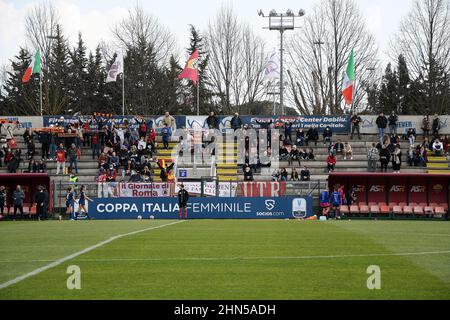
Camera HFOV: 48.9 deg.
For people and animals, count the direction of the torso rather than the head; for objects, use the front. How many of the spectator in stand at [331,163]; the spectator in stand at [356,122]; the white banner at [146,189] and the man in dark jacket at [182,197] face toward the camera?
4

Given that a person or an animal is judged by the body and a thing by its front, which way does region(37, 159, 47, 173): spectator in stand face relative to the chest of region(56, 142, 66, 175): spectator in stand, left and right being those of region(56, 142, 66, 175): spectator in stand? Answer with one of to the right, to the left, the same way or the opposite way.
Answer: the same way

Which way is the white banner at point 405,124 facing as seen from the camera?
toward the camera

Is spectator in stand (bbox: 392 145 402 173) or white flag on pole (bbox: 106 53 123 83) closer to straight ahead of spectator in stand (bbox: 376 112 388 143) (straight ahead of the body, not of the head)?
the spectator in stand

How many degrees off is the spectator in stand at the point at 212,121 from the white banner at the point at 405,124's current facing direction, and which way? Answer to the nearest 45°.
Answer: approximately 45° to its right

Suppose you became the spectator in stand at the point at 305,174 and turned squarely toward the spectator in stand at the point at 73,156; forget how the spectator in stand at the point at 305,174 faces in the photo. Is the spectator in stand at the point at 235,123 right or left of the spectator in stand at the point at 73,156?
right

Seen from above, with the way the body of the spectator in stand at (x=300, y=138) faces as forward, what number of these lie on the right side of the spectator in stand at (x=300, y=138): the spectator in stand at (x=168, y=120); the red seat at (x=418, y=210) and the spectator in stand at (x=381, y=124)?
1

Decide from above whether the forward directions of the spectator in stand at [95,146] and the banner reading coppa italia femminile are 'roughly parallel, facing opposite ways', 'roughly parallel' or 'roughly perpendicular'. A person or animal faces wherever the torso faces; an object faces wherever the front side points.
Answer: roughly parallel

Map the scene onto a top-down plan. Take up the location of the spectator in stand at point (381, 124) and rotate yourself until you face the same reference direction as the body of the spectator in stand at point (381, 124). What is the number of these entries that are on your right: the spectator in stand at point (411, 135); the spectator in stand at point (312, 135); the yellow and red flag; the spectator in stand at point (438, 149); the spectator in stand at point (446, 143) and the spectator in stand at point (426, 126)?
2

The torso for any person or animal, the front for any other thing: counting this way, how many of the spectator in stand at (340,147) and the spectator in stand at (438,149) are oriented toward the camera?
2

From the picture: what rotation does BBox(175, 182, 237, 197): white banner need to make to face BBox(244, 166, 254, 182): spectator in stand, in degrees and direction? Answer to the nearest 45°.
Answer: approximately 135° to its left

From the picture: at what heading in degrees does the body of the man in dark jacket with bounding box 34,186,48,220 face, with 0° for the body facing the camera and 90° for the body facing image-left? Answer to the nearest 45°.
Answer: approximately 0°

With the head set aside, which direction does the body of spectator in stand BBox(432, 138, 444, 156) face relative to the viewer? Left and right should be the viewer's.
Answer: facing the viewer

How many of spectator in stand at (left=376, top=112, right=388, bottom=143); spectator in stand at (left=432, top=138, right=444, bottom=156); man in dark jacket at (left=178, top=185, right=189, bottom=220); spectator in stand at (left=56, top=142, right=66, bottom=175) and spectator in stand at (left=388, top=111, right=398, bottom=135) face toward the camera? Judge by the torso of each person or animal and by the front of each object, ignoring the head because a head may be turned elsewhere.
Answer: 5

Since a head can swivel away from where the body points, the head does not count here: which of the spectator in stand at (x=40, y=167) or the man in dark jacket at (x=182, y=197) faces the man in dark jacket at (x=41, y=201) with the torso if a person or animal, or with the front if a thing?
the spectator in stand

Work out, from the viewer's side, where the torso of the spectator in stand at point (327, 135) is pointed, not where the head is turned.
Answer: toward the camera
